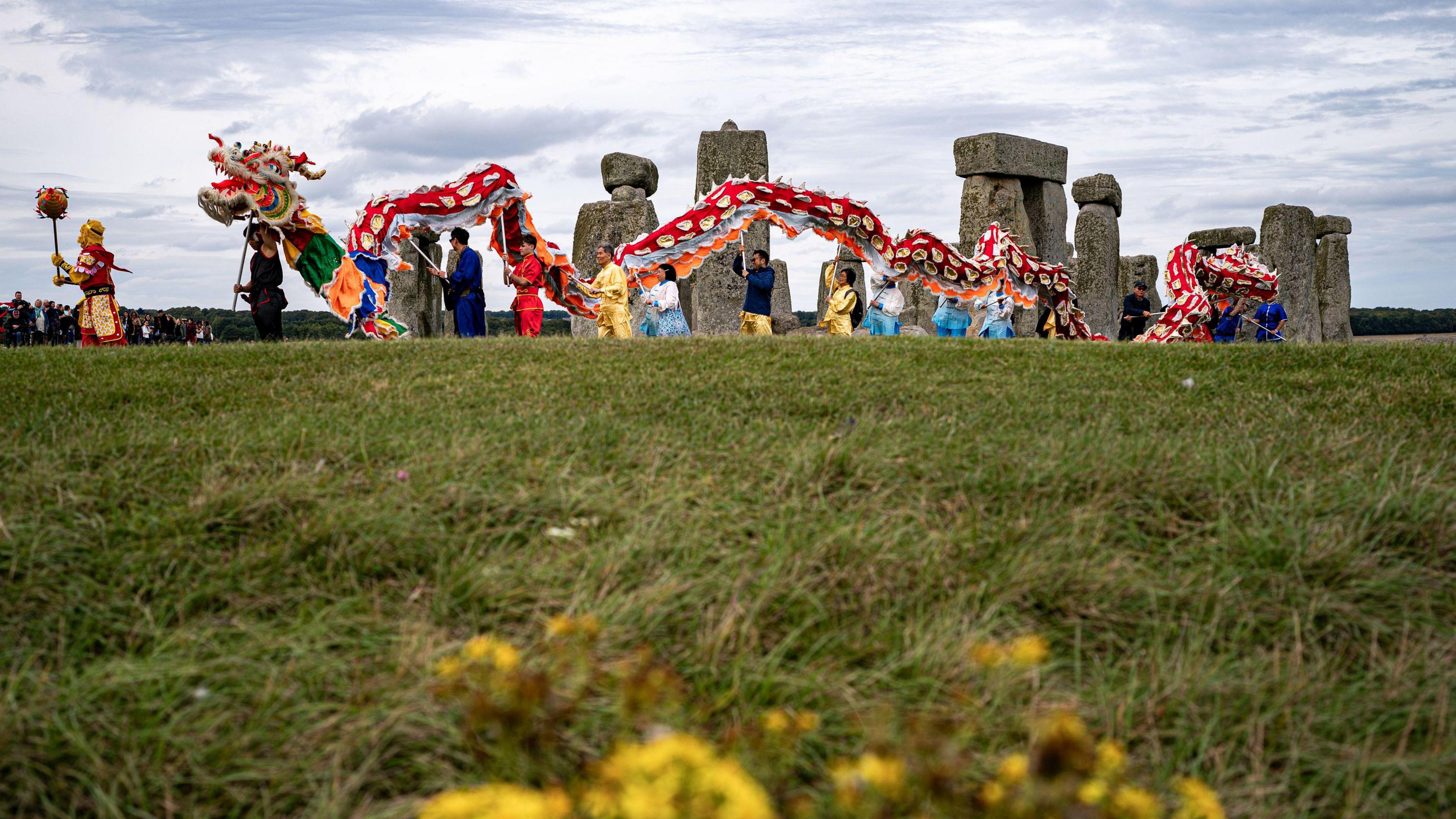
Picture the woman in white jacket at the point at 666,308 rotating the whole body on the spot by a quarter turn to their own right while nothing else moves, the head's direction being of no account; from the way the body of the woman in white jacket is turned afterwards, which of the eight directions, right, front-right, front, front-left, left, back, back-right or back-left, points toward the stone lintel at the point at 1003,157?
front-right

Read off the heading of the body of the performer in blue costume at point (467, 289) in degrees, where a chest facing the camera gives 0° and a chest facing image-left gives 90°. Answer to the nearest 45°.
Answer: approximately 90°

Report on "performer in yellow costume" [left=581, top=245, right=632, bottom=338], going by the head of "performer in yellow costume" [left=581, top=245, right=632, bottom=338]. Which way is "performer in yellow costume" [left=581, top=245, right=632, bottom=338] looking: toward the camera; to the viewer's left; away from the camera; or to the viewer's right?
to the viewer's left

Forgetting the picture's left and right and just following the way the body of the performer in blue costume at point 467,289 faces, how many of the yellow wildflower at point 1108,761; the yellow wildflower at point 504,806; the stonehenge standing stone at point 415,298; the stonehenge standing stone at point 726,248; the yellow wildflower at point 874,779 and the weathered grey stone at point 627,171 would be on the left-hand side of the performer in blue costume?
3

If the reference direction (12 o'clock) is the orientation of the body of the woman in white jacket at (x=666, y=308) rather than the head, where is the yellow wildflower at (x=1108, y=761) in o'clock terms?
The yellow wildflower is roughly at 9 o'clock from the woman in white jacket.

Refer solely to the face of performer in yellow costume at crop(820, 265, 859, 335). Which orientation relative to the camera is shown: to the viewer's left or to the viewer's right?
to the viewer's left

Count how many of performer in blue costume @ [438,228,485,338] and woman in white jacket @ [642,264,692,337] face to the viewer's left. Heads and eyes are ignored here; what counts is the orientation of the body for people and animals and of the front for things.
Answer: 2

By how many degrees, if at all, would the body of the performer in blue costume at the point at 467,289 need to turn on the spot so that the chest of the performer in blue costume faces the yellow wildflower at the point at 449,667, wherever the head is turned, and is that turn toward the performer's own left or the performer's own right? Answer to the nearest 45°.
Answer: approximately 90° to the performer's own left

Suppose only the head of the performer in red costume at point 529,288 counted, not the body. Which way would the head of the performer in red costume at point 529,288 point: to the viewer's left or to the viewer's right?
to the viewer's left

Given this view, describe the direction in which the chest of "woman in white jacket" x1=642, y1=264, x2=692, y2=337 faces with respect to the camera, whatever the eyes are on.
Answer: to the viewer's left

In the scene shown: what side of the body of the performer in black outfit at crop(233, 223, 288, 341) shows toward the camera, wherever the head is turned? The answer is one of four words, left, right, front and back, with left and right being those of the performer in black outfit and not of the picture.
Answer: left

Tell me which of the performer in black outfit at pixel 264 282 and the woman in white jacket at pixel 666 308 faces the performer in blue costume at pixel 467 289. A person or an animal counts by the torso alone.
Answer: the woman in white jacket
